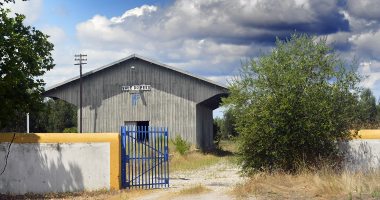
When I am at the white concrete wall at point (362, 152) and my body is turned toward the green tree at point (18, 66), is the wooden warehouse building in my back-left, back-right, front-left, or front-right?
front-right

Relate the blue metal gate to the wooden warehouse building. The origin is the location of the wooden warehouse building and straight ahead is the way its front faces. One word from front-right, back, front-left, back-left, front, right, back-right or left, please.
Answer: front

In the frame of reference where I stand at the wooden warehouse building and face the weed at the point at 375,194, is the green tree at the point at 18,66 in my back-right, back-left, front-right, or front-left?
front-right

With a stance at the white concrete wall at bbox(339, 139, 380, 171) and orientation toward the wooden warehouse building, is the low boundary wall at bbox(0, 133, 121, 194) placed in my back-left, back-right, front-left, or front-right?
front-left

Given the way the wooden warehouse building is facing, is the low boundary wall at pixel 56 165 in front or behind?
in front

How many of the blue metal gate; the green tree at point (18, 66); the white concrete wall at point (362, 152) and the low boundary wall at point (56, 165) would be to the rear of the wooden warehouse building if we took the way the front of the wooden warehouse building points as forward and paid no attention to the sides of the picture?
0

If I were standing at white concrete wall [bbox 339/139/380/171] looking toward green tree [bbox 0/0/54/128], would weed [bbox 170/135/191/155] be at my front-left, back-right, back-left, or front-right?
front-right

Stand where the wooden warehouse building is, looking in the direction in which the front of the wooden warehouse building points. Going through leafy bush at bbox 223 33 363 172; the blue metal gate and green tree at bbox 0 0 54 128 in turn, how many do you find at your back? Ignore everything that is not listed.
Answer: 0

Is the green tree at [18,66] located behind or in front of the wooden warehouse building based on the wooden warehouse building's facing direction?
in front

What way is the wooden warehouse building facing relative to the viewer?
toward the camera

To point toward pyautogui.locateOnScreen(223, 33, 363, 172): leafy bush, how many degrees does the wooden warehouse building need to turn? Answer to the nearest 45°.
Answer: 0° — it already faces it

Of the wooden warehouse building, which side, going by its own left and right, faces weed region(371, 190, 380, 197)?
front
